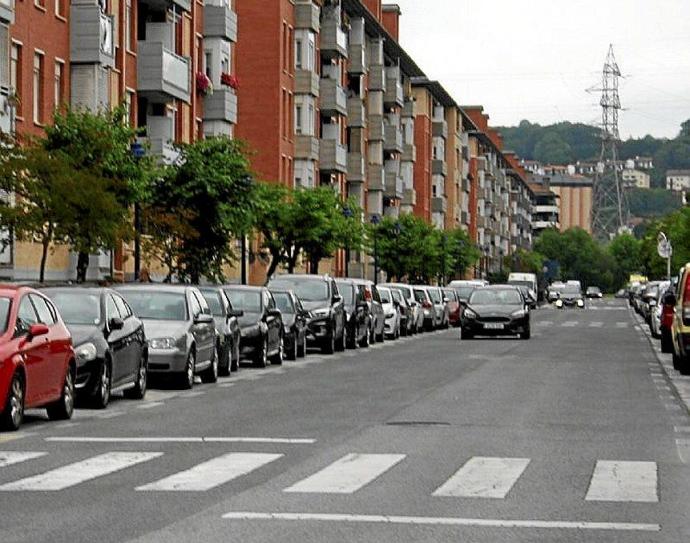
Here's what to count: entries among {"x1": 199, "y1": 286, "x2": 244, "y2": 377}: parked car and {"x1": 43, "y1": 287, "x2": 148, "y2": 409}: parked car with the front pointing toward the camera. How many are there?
2

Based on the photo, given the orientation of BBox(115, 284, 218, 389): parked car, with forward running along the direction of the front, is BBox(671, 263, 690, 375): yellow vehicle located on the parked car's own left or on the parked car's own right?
on the parked car's own left

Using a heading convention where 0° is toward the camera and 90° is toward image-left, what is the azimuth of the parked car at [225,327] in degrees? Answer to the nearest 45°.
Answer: approximately 0°

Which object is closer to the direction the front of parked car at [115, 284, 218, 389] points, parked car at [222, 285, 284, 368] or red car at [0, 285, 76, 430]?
the red car

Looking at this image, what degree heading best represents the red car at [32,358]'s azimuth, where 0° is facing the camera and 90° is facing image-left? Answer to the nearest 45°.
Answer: approximately 45°
